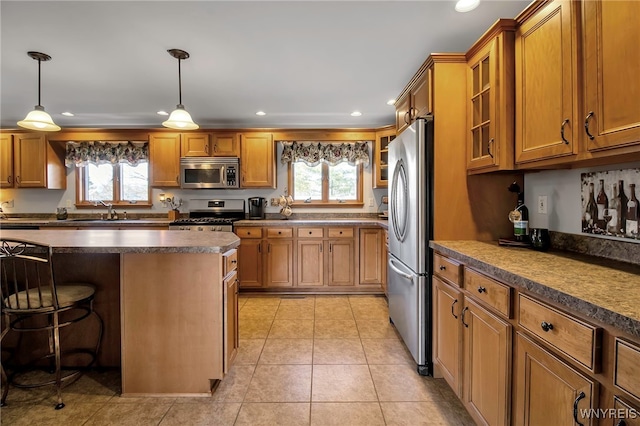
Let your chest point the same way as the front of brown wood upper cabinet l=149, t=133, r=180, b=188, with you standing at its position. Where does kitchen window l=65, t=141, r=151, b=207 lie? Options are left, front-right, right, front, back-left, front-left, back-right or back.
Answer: back-right

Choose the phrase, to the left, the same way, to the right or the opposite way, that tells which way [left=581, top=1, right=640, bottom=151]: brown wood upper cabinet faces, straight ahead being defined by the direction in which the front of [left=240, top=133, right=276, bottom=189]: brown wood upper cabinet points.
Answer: to the right

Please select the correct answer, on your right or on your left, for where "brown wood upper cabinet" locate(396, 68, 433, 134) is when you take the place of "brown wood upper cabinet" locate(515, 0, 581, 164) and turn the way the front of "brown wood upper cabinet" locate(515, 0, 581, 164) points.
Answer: on your right

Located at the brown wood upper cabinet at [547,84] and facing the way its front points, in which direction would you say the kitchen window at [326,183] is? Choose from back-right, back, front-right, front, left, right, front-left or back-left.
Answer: right

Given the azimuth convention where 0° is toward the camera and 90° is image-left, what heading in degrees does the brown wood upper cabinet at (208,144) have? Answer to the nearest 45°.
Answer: approximately 0°

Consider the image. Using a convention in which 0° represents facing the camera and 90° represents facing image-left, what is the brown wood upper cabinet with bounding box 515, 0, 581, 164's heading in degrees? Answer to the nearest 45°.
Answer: approximately 45°

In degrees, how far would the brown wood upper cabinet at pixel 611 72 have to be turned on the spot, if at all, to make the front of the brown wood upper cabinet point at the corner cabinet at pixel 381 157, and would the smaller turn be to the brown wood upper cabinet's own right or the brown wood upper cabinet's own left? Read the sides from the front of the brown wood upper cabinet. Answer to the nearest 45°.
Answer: approximately 90° to the brown wood upper cabinet's own right

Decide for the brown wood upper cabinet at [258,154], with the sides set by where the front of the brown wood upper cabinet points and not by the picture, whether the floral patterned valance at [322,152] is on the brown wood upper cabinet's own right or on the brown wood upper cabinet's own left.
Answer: on the brown wood upper cabinet's own left

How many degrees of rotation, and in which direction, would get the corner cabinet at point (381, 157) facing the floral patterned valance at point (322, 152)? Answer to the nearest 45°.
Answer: approximately 45° to its right
